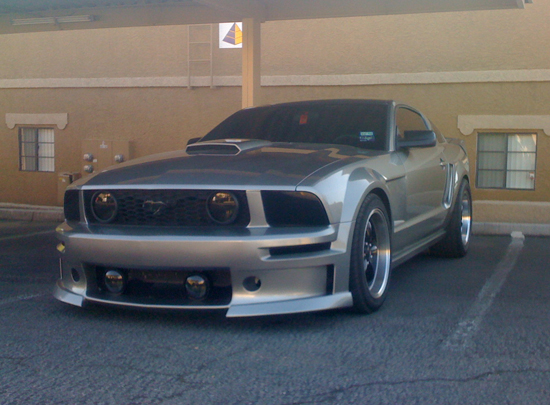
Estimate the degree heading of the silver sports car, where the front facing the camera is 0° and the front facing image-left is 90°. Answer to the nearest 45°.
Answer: approximately 45°

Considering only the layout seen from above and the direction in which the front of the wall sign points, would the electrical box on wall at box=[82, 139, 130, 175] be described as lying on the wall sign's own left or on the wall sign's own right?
on the wall sign's own right

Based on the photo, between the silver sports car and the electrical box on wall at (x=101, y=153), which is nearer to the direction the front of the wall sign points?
the silver sports car

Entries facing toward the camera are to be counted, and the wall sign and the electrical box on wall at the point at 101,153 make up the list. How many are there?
2
